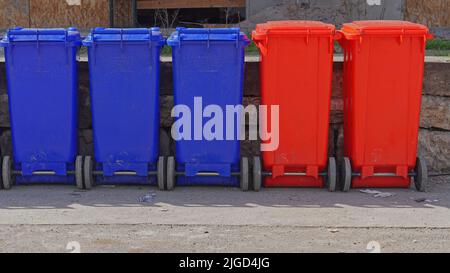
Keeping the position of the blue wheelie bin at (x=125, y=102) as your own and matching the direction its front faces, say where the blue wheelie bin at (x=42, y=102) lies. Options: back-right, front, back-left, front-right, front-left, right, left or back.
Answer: left

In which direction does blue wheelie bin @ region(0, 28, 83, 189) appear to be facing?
away from the camera

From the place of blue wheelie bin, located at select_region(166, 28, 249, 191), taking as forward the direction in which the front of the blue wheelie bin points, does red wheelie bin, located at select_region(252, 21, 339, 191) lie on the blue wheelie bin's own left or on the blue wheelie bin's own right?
on the blue wheelie bin's own right

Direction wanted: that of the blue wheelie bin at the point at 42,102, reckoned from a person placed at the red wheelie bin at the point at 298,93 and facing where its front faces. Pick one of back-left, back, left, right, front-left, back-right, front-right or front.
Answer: left

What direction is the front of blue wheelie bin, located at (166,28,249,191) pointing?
away from the camera

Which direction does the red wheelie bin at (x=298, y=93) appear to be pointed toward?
away from the camera

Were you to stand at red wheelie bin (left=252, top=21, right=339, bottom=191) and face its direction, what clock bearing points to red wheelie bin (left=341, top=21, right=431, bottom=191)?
red wheelie bin (left=341, top=21, right=431, bottom=191) is roughly at 3 o'clock from red wheelie bin (left=252, top=21, right=339, bottom=191).

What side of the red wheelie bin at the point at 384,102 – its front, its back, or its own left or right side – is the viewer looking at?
back

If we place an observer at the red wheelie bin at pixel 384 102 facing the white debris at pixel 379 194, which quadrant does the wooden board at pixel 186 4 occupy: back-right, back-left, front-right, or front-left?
back-right
